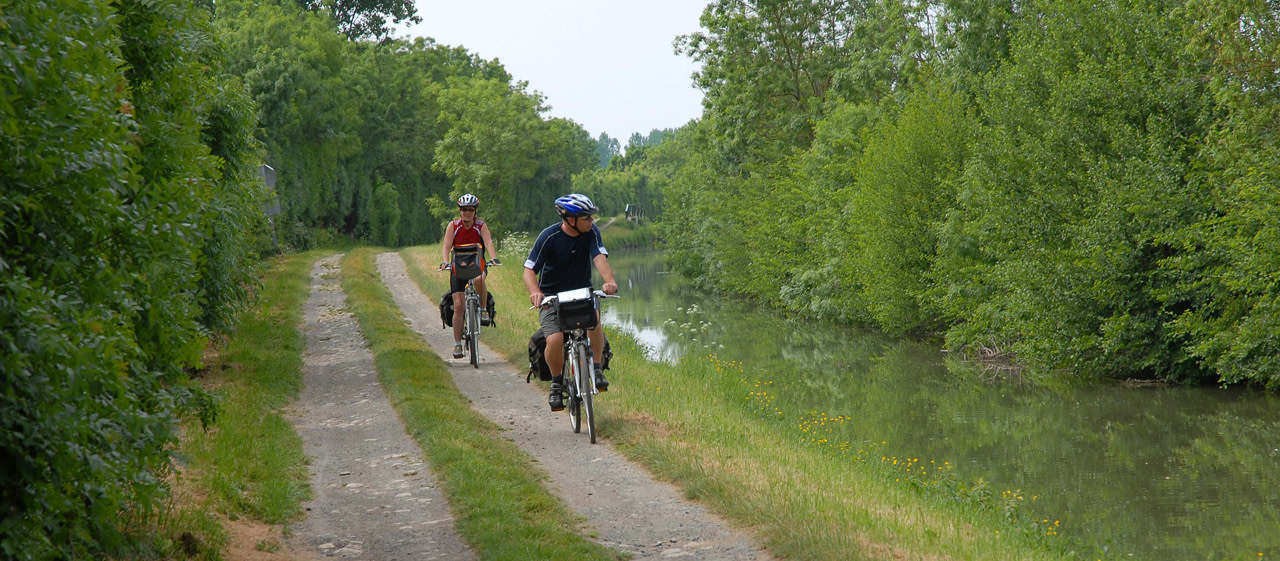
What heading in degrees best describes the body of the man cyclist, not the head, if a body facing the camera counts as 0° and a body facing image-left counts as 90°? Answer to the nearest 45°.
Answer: approximately 0°

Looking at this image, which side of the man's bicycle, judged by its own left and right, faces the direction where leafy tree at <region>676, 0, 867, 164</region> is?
back

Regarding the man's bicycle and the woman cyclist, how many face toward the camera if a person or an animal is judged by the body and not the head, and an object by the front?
2

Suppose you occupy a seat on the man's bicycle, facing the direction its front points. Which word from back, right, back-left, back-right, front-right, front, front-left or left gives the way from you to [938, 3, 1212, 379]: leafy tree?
back-left

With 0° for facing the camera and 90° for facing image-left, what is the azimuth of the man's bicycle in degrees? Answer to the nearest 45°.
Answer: approximately 0°

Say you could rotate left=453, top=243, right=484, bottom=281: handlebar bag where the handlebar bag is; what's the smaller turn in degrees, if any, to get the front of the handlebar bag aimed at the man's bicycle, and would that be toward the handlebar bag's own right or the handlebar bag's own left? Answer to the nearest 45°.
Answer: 0° — it already faces it

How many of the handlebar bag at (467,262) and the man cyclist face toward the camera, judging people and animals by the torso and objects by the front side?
2

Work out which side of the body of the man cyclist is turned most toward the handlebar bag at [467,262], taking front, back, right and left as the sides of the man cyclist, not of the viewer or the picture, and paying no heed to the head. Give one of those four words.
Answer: back

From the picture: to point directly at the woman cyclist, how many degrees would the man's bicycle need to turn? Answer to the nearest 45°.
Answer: approximately 180°

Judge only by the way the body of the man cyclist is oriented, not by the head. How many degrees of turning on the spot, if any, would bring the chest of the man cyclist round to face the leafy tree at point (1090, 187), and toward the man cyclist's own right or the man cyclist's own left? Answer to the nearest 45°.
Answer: approximately 135° to the man cyclist's own left
